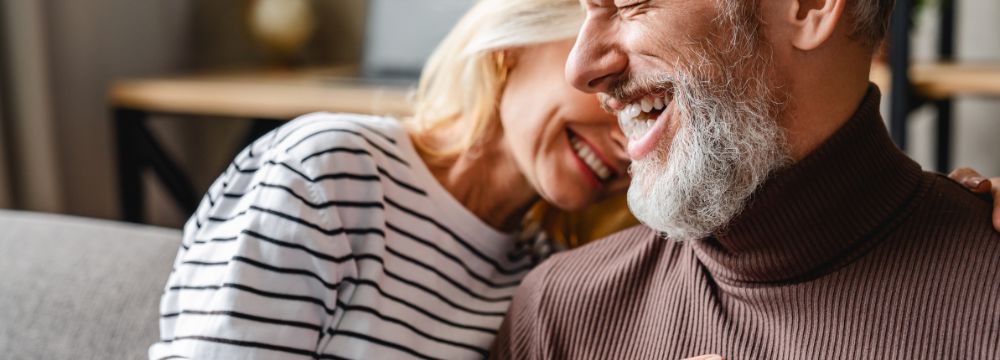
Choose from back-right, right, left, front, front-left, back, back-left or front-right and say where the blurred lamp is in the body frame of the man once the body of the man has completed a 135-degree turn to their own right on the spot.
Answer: front-left

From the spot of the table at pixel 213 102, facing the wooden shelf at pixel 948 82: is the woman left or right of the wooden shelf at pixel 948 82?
right

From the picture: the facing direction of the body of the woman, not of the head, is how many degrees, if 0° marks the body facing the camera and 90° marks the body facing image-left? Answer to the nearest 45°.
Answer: approximately 315°

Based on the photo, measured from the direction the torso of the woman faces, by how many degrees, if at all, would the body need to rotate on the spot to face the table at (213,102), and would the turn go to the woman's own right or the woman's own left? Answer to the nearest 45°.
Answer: approximately 135° to the woman's own left

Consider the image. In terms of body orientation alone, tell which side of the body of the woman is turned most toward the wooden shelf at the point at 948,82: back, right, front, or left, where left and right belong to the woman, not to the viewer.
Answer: left

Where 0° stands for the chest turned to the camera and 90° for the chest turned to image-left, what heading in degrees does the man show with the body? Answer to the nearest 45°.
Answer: approximately 45°

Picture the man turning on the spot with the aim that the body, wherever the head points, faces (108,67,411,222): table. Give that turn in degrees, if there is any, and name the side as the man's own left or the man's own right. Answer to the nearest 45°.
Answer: approximately 90° to the man's own right

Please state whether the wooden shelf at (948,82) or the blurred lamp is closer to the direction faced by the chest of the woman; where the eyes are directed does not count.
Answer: the wooden shelf
